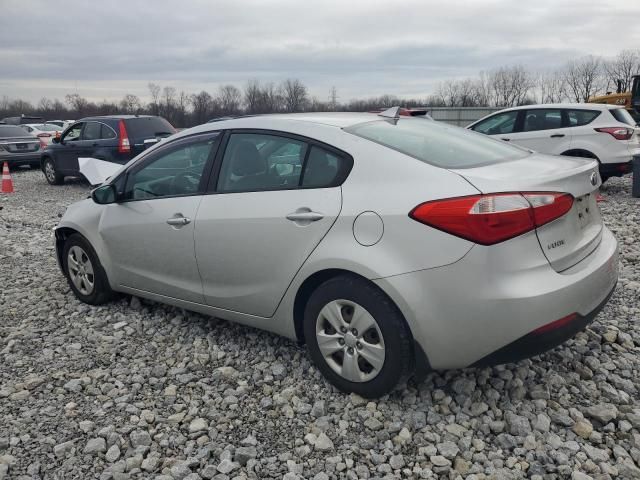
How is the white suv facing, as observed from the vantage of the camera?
facing away from the viewer and to the left of the viewer

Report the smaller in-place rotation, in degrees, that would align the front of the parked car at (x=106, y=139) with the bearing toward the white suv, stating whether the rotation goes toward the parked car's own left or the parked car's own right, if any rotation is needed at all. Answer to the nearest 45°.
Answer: approximately 180°

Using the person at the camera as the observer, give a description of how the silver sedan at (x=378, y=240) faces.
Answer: facing away from the viewer and to the left of the viewer

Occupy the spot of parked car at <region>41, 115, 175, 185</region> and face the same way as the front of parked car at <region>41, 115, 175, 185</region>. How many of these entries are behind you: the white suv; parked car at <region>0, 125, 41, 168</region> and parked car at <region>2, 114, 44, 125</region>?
1

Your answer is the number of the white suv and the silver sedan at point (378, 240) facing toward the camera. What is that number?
0

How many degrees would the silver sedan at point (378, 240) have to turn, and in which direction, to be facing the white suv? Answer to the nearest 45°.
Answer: approximately 90° to its right

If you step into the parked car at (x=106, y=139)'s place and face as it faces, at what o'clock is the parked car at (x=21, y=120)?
the parked car at (x=21, y=120) is roughly at 1 o'clock from the parked car at (x=106, y=139).

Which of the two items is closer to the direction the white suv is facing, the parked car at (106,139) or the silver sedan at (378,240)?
the parked car

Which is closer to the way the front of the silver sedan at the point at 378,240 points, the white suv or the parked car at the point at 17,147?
the parked car

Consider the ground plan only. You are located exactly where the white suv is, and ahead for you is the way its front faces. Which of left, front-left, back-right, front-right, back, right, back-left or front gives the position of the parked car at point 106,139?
front-left

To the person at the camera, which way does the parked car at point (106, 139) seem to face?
facing away from the viewer and to the left of the viewer

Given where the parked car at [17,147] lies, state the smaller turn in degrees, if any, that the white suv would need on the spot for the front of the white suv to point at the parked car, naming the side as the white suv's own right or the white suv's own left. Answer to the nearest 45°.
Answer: approximately 45° to the white suv's own left

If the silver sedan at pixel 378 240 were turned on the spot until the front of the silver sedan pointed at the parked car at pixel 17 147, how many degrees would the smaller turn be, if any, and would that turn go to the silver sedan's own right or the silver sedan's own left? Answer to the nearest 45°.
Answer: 0° — it already faces it

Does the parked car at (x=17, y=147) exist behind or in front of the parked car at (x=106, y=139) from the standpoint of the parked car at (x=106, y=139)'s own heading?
in front
